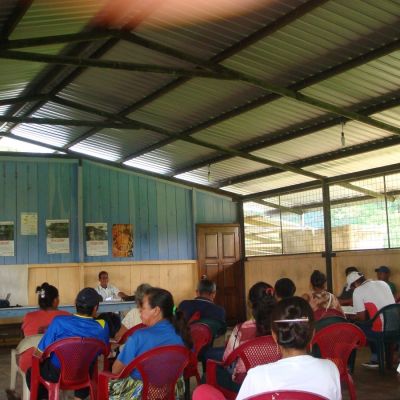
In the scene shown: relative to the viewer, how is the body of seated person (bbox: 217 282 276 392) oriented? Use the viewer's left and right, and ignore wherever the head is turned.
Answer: facing away from the viewer and to the left of the viewer

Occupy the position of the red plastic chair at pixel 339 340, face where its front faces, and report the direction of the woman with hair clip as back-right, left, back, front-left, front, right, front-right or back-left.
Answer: back-left

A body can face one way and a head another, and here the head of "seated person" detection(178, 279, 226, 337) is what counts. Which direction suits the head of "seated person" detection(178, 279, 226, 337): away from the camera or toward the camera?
away from the camera

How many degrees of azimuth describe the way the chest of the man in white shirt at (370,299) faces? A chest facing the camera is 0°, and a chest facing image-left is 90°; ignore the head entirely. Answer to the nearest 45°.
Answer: approximately 90°

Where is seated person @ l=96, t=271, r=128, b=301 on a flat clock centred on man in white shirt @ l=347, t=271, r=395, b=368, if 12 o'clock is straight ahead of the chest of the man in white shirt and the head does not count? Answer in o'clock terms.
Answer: The seated person is roughly at 1 o'clock from the man in white shirt.

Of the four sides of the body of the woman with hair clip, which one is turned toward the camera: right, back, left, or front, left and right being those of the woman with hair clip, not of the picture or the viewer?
back

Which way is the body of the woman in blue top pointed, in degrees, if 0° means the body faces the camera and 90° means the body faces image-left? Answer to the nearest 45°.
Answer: approximately 135°

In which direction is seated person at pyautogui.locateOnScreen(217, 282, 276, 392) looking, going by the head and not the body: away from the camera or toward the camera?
away from the camera
